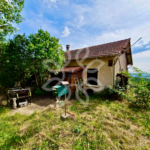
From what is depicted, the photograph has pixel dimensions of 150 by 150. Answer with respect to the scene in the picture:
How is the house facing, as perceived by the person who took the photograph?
facing the viewer and to the left of the viewer

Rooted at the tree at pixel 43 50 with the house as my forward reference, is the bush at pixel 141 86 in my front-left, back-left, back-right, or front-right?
front-right

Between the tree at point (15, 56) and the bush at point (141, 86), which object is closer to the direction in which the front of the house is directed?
the tree

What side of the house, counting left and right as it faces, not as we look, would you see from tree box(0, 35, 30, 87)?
front

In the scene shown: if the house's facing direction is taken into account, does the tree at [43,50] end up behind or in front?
in front

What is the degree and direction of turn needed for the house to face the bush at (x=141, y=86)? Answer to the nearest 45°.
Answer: approximately 90° to its left

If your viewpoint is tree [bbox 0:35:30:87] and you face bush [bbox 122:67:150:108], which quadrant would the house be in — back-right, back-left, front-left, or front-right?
front-left
